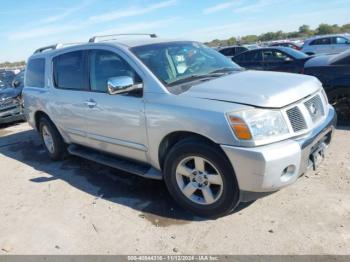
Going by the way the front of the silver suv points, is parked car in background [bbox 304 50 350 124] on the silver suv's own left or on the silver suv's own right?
on the silver suv's own left

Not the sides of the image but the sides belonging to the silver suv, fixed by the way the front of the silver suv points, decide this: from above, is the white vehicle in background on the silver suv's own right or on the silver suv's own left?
on the silver suv's own left

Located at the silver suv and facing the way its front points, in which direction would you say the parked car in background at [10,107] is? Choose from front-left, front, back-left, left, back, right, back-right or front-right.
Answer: back

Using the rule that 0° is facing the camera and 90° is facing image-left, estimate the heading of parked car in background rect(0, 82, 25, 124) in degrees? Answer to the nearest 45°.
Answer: approximately 315°
